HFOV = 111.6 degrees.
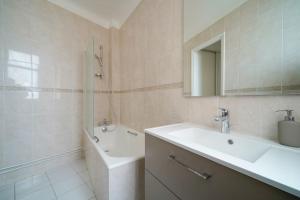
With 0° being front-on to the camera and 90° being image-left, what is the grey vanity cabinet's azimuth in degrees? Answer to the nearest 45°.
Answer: approximately 45°

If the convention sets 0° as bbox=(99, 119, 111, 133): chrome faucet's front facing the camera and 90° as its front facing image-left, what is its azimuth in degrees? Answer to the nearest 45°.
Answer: approximately 0°

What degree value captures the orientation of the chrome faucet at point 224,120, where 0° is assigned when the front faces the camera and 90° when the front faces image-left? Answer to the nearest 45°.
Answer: approximately 45°
